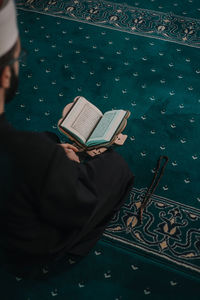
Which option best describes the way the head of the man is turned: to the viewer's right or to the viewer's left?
to the viewer's right

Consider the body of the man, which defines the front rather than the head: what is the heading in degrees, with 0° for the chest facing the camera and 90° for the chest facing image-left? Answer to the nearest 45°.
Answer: approximately 225°
